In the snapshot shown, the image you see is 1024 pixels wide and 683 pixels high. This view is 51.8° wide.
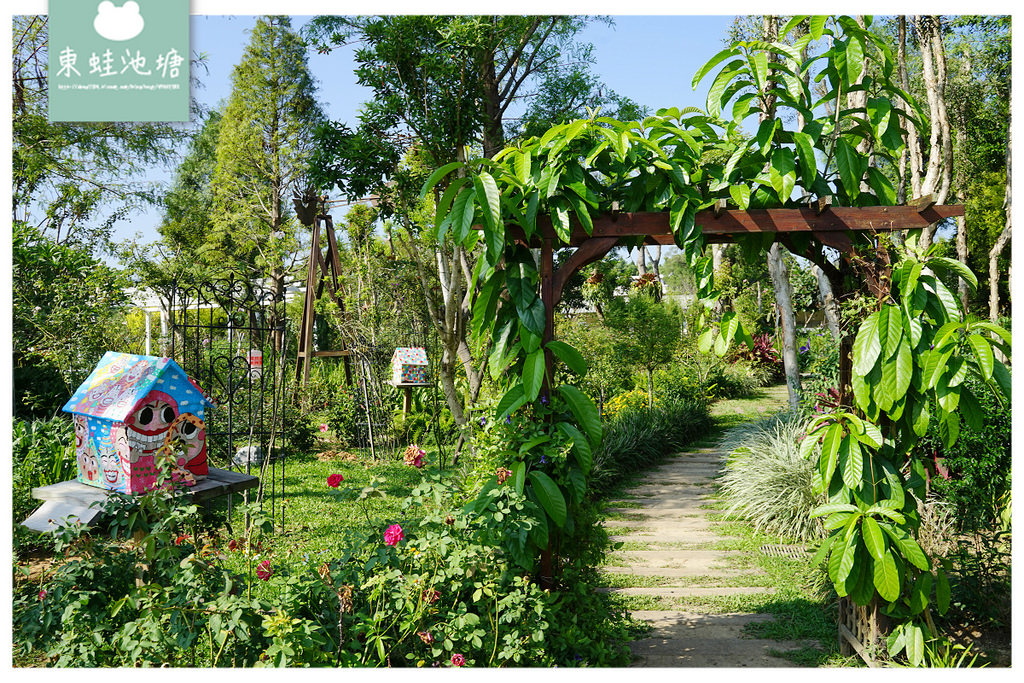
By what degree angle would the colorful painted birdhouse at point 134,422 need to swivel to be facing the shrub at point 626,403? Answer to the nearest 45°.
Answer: approximately 90° to its left

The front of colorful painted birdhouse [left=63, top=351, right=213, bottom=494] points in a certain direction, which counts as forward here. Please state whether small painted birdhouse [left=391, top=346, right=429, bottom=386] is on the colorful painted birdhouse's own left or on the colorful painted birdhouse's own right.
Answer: on the colorful painted birdhouse's own left

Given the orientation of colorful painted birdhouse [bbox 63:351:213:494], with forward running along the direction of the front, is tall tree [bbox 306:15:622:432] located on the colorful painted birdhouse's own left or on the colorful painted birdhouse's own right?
on the colorful painted birdhouse's own left

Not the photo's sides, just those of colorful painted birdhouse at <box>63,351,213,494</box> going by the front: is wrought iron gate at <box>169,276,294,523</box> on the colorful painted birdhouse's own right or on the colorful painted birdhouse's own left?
on the colorful painted birdhouse's own left

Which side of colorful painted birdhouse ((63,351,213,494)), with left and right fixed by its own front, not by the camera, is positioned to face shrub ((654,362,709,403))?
left

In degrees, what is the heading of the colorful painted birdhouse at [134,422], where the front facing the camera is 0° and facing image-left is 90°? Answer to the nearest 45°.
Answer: approximately 315°

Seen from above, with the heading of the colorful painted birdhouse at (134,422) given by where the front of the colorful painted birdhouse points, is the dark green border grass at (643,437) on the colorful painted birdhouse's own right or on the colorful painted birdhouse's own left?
on the colorful painted birdhouse's own left

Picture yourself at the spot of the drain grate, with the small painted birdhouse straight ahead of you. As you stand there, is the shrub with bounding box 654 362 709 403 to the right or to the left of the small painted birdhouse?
right
